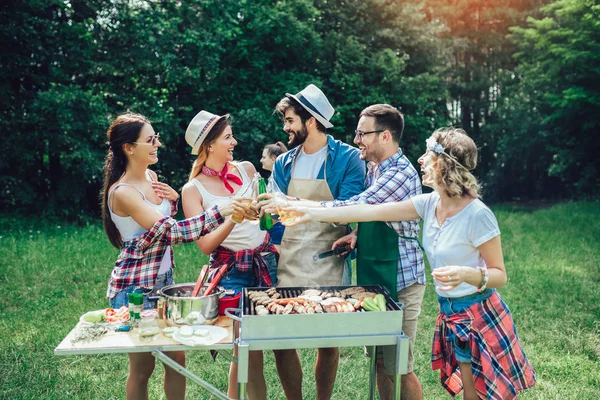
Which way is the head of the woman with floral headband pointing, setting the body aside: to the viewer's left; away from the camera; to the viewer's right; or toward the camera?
to the viewer's left

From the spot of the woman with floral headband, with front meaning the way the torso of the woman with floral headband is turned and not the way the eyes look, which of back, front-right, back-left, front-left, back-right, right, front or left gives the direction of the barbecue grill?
front

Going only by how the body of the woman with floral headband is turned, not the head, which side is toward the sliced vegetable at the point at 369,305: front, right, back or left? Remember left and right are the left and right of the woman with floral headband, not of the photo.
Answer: front

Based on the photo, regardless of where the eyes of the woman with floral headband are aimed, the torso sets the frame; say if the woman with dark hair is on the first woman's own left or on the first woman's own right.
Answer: on the first woman's own right

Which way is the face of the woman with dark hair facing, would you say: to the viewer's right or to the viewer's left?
to the viewer's right

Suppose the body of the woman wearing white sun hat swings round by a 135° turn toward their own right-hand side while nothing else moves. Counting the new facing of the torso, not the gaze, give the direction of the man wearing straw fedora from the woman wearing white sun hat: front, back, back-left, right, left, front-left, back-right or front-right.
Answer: back

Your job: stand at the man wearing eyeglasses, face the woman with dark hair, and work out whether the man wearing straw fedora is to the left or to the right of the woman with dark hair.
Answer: right

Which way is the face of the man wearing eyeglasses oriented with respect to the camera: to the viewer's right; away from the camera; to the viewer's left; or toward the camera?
to the viewer's left

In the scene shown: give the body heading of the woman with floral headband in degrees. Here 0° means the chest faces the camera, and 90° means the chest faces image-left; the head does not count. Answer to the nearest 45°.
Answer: approximately 45°

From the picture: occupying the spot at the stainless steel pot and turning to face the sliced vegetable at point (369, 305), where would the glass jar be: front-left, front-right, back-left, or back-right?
back-right

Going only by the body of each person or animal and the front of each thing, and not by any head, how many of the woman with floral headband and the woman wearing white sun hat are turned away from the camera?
0

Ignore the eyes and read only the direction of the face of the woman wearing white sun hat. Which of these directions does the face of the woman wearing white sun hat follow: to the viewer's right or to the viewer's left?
to the viewer's right

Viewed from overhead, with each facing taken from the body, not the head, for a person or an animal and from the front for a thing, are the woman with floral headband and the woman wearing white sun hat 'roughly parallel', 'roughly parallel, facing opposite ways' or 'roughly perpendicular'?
roughly perpendicular

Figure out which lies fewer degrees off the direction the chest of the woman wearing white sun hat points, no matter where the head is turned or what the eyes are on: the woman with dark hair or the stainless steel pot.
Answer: the stainless steel pot

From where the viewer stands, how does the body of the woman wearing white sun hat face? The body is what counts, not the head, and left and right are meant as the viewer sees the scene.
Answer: facing the viewer and to the right of the viewer
